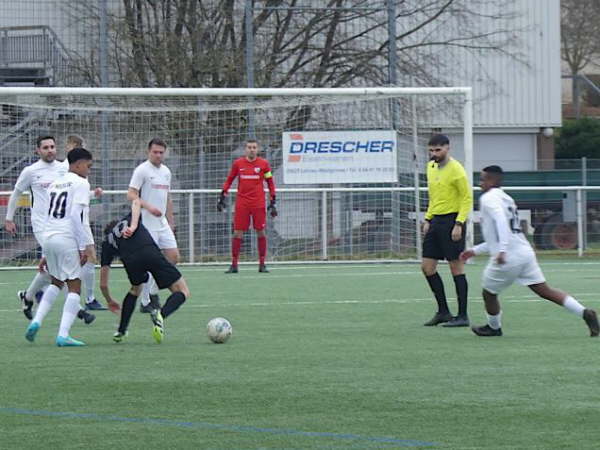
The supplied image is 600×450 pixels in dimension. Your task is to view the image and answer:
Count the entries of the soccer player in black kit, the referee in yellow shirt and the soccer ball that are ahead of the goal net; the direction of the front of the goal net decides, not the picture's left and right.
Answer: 3

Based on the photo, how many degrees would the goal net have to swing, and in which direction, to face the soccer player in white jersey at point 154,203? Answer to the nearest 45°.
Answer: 0° — it already faces them

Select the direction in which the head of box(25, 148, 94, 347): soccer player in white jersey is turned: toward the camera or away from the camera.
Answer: away from the camera

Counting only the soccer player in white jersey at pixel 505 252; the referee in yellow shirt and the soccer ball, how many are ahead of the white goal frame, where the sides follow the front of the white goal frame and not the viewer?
3

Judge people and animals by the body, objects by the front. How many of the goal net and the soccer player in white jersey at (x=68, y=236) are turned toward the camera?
1

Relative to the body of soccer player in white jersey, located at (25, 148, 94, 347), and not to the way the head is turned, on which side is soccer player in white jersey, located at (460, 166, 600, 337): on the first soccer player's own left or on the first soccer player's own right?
on the first soccer player's own right

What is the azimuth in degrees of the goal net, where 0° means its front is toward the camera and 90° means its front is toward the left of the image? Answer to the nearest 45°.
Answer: approximately 0°

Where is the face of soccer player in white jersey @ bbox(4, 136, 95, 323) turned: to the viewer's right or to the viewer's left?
to the viewer's right
